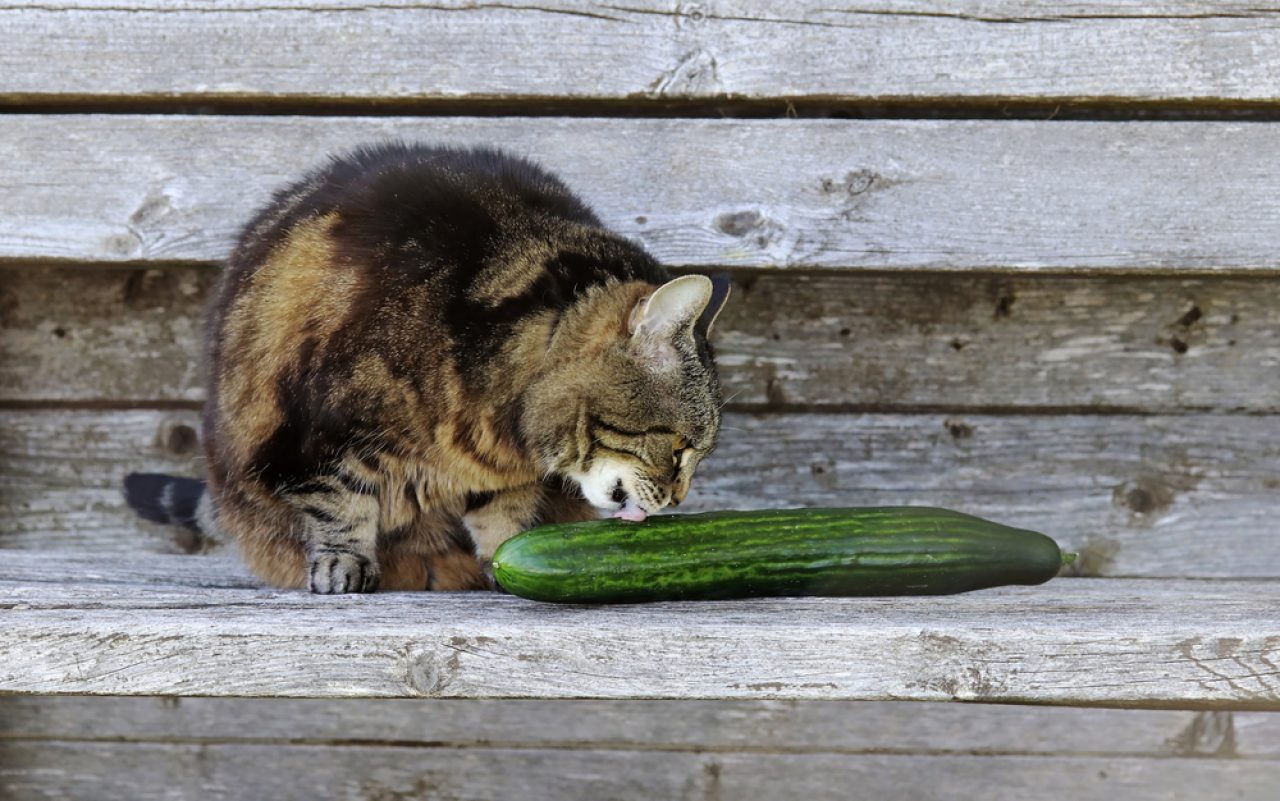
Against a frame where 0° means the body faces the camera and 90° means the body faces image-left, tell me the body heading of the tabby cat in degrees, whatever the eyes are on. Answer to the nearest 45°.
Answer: approximately 270°

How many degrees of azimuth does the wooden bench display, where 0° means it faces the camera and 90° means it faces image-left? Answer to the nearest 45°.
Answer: approximately 0°
